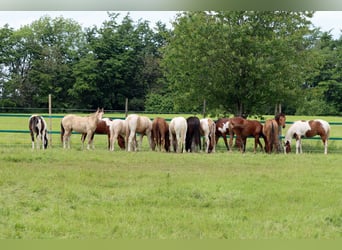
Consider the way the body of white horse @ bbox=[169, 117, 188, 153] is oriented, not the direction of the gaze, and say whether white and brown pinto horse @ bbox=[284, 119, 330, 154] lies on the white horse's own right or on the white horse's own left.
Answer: on the white horse's own right

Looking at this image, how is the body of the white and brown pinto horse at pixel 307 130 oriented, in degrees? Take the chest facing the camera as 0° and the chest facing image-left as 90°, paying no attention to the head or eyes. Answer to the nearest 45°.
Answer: approximately 90°

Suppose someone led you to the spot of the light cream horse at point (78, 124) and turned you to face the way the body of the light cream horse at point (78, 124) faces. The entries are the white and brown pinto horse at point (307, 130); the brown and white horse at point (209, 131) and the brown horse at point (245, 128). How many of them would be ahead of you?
3

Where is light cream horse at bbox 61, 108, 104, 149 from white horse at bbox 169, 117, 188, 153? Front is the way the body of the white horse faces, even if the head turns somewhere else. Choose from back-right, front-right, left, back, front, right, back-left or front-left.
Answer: left

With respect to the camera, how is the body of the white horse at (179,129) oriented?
away from the camera

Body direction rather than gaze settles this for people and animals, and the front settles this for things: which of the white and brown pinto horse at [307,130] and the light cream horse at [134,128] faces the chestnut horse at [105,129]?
the white and brown pinto horse

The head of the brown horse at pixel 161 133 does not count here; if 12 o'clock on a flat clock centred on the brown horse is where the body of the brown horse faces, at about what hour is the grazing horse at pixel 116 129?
The grazing horse is roughly at 9 o'clock from the brown horse.

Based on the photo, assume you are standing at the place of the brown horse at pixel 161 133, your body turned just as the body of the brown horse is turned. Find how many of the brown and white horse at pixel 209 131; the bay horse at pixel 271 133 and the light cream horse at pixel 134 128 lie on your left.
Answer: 1

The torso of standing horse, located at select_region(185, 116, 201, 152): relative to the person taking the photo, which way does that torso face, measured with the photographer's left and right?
facing away from the viewer
